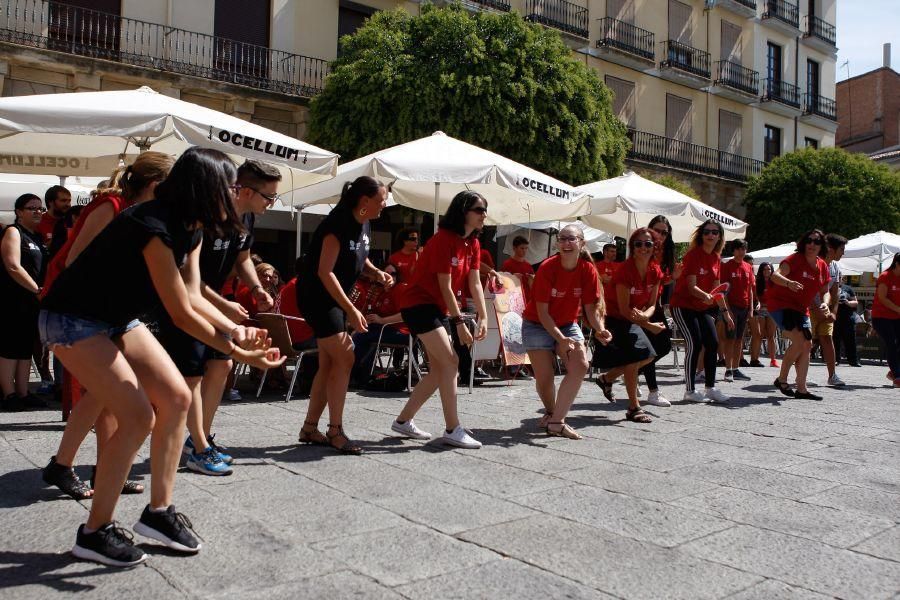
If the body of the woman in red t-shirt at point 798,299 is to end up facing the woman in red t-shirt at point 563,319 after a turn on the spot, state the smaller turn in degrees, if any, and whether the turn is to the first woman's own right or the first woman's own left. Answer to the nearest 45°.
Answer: approximately 90° to the first woman's own right

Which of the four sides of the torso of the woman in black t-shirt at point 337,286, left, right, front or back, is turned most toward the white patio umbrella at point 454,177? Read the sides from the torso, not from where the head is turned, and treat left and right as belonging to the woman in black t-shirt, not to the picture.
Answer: left

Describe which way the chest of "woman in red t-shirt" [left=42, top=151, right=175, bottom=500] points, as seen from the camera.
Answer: to the viewer's right

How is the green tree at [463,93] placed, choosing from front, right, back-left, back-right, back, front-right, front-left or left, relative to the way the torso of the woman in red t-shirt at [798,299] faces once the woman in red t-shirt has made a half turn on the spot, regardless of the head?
front

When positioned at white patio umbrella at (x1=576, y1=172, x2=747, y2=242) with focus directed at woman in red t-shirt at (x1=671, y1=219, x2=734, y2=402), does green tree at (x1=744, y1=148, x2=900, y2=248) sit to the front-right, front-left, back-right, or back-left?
back-left

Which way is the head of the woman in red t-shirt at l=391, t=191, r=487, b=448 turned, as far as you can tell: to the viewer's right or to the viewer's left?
to the viewer's right

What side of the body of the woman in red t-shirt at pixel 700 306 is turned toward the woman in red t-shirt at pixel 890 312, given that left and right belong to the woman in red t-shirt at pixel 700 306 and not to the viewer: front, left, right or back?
left

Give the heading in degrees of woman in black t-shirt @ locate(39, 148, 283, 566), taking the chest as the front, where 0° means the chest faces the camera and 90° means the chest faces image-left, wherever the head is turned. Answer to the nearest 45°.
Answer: approximately 270°

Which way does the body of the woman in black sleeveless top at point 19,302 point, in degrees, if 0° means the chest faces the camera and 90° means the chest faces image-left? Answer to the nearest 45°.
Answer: approximately 315°

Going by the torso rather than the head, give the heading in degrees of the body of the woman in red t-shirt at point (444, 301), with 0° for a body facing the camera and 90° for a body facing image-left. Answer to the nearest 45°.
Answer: approximately 315°

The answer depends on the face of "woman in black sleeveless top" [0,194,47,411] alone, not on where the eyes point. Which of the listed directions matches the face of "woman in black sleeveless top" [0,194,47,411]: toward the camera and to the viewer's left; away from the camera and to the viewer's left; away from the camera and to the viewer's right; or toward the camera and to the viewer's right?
toward the camera and to the viewer's right

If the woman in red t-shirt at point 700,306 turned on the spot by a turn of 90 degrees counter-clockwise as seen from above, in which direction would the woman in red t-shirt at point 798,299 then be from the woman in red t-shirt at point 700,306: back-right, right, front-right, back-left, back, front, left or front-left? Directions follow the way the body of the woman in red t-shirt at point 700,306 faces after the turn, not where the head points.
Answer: front

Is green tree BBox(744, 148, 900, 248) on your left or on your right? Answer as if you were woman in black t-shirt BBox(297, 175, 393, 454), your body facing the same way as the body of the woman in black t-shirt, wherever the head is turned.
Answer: on your left

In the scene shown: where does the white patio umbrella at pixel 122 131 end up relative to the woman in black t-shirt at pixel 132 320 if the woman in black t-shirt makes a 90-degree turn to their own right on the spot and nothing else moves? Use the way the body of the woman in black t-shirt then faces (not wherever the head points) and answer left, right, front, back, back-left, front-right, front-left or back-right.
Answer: back

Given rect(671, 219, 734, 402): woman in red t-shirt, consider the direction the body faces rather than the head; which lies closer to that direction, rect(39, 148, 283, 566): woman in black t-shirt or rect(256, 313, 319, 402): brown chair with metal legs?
the woman in black t-shirt
